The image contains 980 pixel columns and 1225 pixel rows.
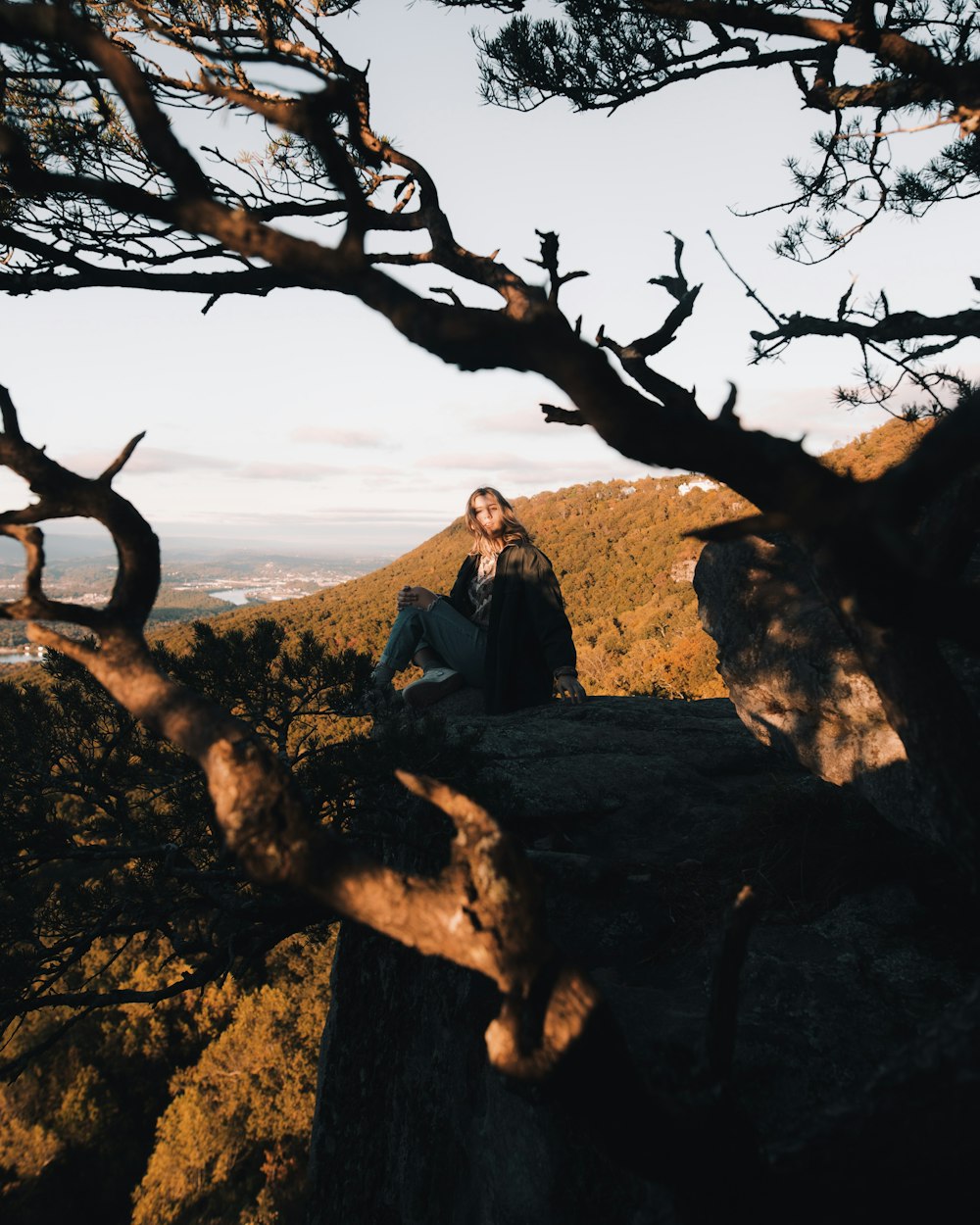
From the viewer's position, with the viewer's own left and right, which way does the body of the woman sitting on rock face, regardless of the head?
facing the viewer and to the left of the viewer

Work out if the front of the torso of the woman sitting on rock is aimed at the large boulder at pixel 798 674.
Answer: no

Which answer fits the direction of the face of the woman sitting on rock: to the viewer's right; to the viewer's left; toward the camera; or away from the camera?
toward the camera
